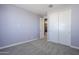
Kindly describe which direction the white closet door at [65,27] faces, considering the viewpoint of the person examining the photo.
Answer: facing the viewer and to the left of the viewer

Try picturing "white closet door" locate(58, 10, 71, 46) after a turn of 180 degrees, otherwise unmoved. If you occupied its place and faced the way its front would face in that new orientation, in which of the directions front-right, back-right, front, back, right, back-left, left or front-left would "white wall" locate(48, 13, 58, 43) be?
left
